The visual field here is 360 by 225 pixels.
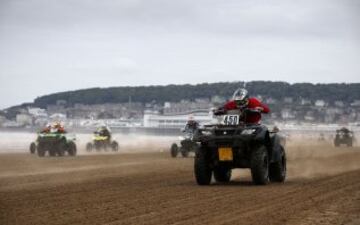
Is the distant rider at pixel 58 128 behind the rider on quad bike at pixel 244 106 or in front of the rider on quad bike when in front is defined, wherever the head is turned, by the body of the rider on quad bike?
behind

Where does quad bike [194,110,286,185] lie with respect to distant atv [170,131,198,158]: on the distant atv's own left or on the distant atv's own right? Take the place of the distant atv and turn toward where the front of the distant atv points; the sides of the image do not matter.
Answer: on the distant atv's own left

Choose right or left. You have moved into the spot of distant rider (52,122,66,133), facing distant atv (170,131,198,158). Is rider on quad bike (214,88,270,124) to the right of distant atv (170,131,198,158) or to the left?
right

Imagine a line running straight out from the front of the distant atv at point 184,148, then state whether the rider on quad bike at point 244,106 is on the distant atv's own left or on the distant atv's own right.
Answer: on the distant atv's own left

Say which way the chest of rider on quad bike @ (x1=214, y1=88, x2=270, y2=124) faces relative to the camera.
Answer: toward the camera

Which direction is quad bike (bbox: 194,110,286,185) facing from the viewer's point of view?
toward the camera

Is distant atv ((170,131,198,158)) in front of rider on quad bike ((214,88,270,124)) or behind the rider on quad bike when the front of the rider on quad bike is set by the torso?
behind

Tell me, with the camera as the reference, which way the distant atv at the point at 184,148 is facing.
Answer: facing the viewer and to the left of the viewer

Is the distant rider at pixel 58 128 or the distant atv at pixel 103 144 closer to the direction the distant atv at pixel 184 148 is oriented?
the distant rider
